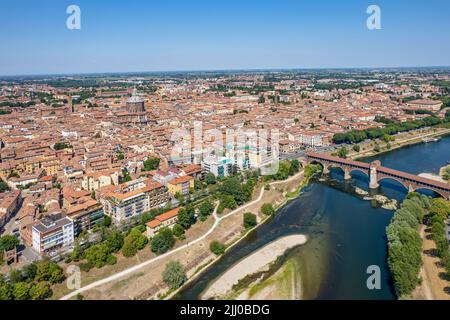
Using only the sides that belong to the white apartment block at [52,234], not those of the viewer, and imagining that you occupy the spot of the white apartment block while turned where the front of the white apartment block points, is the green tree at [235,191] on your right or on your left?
on your left

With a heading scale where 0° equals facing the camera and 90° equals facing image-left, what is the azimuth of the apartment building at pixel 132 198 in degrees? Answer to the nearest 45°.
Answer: approximately 315°

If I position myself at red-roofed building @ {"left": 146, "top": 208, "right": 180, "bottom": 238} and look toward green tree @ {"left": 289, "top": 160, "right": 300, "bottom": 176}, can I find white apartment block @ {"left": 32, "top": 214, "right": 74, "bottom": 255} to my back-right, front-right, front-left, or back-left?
back-left

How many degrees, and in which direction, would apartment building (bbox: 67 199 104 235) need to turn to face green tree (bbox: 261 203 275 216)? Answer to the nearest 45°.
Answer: approximately 45° to its left

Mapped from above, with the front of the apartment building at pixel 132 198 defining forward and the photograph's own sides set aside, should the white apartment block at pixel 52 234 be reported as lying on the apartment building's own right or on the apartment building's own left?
on the apartment building's own right

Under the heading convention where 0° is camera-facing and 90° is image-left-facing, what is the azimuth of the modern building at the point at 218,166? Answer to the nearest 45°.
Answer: approximately 315°
